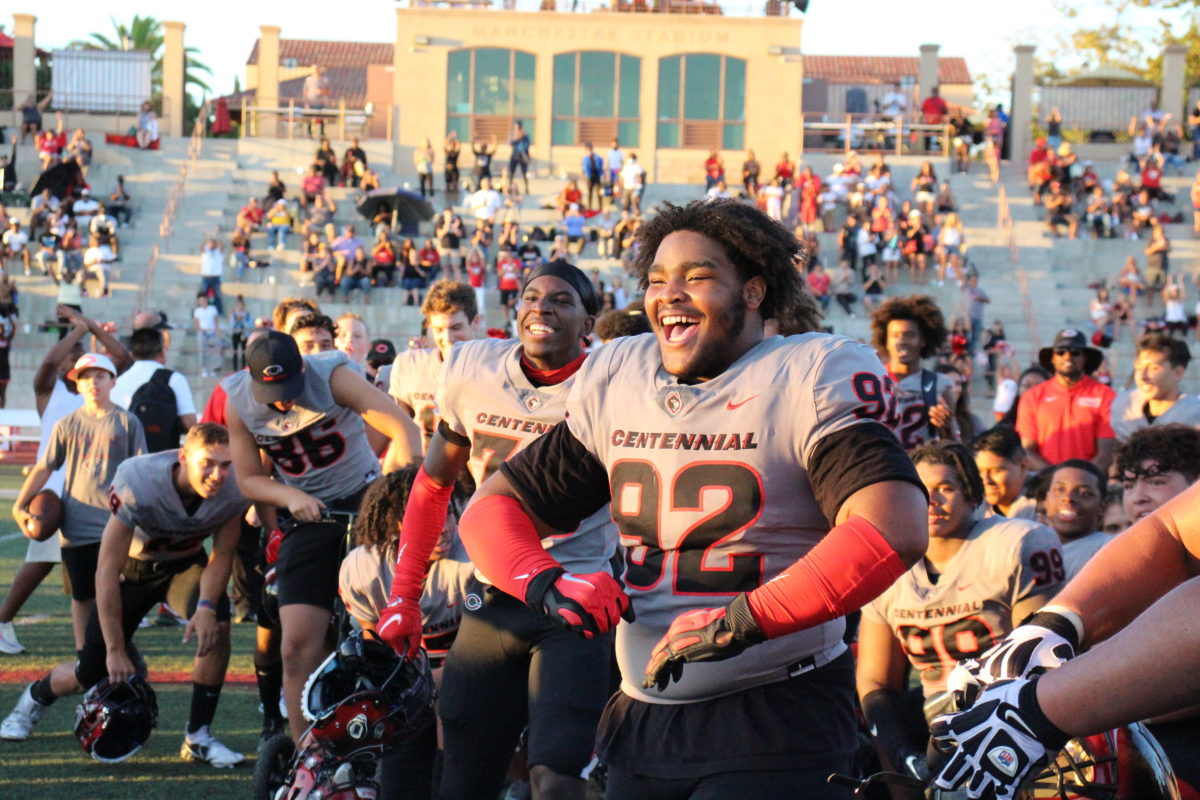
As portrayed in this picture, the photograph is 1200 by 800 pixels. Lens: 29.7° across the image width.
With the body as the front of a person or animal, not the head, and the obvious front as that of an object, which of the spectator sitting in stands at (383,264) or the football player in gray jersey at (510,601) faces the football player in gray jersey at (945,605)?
the spectator sitting in stands

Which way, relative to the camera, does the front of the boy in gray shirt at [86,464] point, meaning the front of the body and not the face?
toward the camera

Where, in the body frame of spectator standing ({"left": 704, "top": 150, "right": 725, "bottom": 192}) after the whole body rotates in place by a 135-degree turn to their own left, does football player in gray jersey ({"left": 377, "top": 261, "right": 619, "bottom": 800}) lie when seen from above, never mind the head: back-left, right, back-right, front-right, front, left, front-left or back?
back-right

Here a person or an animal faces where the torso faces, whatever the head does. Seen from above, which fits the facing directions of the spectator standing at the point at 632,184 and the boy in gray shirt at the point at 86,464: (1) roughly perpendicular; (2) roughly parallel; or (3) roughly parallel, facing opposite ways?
roughly parallel

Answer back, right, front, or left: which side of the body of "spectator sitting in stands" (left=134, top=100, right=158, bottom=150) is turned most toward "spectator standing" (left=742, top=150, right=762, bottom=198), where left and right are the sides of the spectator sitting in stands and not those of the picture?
left

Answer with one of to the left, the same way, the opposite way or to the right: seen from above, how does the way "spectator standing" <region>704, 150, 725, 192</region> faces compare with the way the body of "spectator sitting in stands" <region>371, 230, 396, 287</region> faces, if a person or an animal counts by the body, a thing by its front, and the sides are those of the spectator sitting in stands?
the same way

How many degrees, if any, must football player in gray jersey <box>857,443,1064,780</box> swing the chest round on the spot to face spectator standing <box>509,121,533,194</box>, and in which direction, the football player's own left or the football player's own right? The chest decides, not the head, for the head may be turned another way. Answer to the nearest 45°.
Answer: approximately 135° to the football player's own right

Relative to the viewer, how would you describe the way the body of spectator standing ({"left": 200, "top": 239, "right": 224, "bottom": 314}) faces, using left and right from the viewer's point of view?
facing the viewer

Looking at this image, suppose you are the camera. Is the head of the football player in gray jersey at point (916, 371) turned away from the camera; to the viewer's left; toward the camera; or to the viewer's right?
toward the camera

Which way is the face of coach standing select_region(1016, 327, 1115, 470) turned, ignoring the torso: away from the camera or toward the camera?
toward the camera

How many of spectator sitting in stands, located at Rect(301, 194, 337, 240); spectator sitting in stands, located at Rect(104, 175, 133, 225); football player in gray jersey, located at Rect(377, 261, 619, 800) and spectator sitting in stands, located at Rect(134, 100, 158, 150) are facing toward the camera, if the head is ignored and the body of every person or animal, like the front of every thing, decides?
4

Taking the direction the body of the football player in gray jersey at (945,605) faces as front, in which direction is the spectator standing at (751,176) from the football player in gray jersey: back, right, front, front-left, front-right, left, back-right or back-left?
back-right

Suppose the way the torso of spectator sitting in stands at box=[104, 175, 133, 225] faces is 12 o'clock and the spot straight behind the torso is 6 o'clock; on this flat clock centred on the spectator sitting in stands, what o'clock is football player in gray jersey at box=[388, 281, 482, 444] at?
The football player in gray jersey is roughly at 12 o'clock from the spectator sitting in stands.
